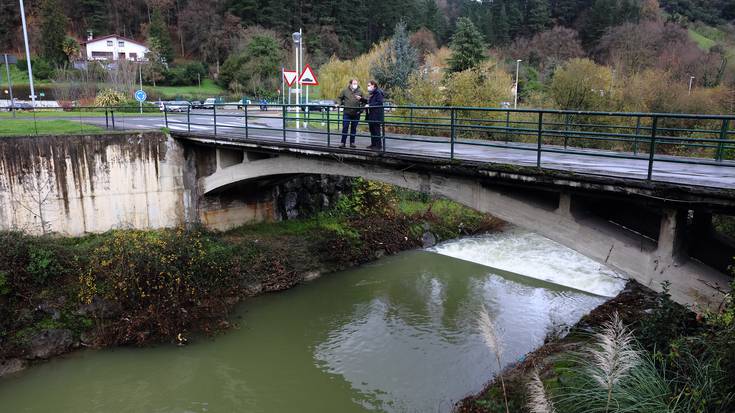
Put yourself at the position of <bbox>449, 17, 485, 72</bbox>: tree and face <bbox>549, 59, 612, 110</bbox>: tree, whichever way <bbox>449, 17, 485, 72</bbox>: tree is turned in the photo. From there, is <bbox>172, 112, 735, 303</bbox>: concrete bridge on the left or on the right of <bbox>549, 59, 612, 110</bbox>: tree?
right

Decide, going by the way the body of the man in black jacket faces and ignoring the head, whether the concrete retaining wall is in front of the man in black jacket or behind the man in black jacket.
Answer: in front

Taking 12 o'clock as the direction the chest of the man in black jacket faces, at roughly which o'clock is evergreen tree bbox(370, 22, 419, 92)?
The evergreen tree is roughly at 3 o'clock from the man in black jacket.

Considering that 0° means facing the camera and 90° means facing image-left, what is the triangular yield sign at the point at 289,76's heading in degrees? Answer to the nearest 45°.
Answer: approximately 0°

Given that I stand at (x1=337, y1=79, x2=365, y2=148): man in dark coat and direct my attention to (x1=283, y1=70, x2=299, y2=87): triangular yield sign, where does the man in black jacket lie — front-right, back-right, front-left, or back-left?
back-right

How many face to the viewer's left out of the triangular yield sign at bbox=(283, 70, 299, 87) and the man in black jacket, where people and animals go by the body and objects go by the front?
1

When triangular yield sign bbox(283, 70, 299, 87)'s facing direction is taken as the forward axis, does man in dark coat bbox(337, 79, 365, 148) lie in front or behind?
in front

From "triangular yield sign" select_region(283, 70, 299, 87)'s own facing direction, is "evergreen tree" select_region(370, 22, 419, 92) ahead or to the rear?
to the rear

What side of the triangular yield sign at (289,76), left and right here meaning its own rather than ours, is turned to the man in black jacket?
front

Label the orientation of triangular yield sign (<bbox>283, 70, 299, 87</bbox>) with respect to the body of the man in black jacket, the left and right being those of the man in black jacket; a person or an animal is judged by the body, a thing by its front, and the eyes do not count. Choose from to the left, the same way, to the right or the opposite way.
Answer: to the left

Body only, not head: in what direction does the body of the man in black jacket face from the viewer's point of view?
to the viewer's left
